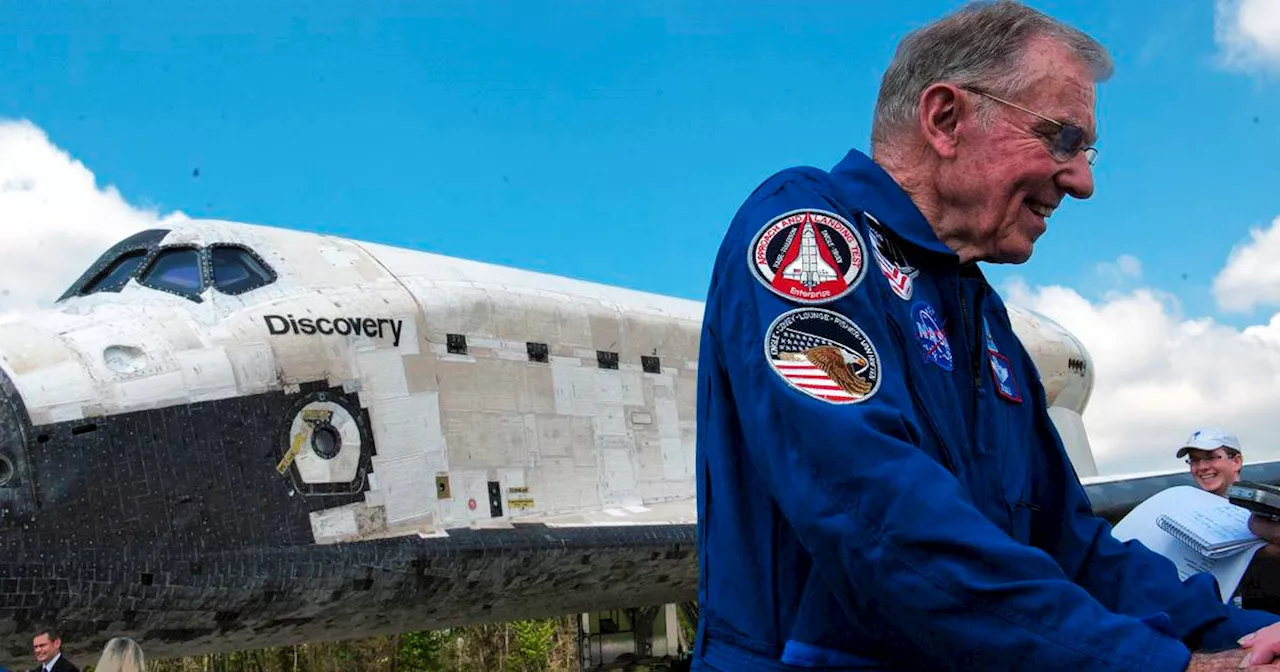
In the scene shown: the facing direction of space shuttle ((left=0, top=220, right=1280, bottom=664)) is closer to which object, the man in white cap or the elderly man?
the elderly man

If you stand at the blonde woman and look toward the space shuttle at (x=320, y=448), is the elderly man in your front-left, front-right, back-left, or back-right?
back-right

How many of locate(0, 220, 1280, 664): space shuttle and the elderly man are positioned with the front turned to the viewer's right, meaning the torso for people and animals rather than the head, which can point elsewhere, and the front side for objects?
1

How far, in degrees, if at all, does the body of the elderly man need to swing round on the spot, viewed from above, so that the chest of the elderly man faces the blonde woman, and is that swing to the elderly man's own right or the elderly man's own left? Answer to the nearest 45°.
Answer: approximately 135° to the elderly man's own left

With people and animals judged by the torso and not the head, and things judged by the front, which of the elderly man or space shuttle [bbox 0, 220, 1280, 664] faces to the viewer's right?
the elderly man

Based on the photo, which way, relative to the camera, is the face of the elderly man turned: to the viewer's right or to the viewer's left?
to the viewer's right

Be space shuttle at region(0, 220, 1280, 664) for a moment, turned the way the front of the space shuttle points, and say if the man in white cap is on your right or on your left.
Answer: on your left

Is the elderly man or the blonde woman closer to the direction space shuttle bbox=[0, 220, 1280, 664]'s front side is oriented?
the blonde woman

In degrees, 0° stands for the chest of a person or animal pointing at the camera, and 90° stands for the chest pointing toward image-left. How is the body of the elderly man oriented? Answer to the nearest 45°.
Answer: approximately 270°

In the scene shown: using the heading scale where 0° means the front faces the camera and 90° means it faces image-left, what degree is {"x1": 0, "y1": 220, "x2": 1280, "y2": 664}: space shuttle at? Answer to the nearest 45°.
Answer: approximately 45°

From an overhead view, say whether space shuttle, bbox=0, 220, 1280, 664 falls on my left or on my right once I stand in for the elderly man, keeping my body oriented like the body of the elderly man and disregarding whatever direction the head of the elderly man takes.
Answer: on my left

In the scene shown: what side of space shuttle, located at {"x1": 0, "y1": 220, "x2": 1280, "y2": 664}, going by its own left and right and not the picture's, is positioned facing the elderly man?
left

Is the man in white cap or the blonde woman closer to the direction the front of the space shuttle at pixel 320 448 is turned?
the blonde woman
